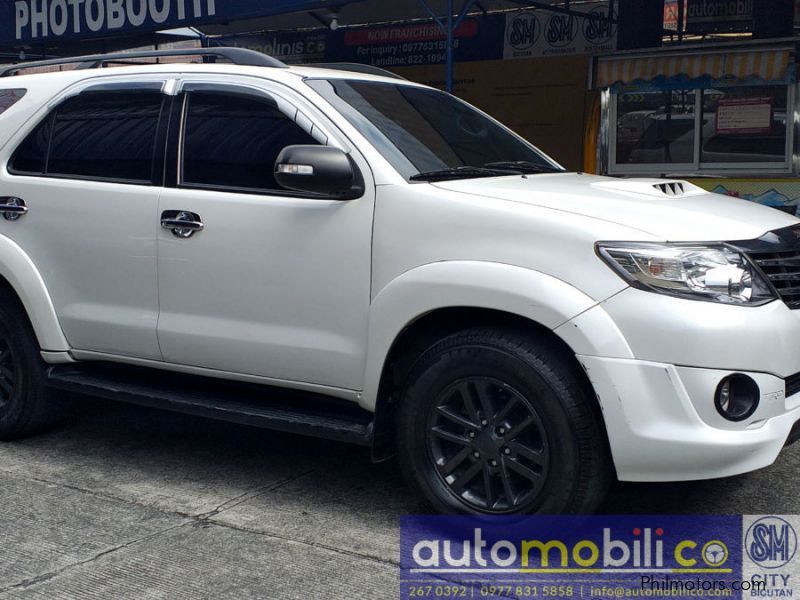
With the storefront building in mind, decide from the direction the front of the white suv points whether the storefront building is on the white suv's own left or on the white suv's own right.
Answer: on the white suv's own left

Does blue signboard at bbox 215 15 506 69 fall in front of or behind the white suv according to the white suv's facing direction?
behind

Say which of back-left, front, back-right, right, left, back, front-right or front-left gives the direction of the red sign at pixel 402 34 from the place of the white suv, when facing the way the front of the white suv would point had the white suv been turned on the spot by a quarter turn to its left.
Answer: front-left

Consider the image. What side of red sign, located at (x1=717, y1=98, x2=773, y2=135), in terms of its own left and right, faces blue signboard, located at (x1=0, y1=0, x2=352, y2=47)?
right

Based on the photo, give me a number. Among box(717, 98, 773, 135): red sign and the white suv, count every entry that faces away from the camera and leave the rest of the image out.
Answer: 0

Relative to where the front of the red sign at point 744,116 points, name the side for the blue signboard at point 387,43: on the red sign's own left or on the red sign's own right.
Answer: on the red sign's own right

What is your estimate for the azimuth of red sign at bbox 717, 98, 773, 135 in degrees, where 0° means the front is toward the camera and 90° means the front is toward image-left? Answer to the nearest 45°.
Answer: approximately 0°

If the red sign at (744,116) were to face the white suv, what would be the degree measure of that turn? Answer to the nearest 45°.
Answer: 0° — it already faces it

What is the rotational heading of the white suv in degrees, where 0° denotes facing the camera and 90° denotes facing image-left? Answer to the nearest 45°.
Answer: approximately 315°
